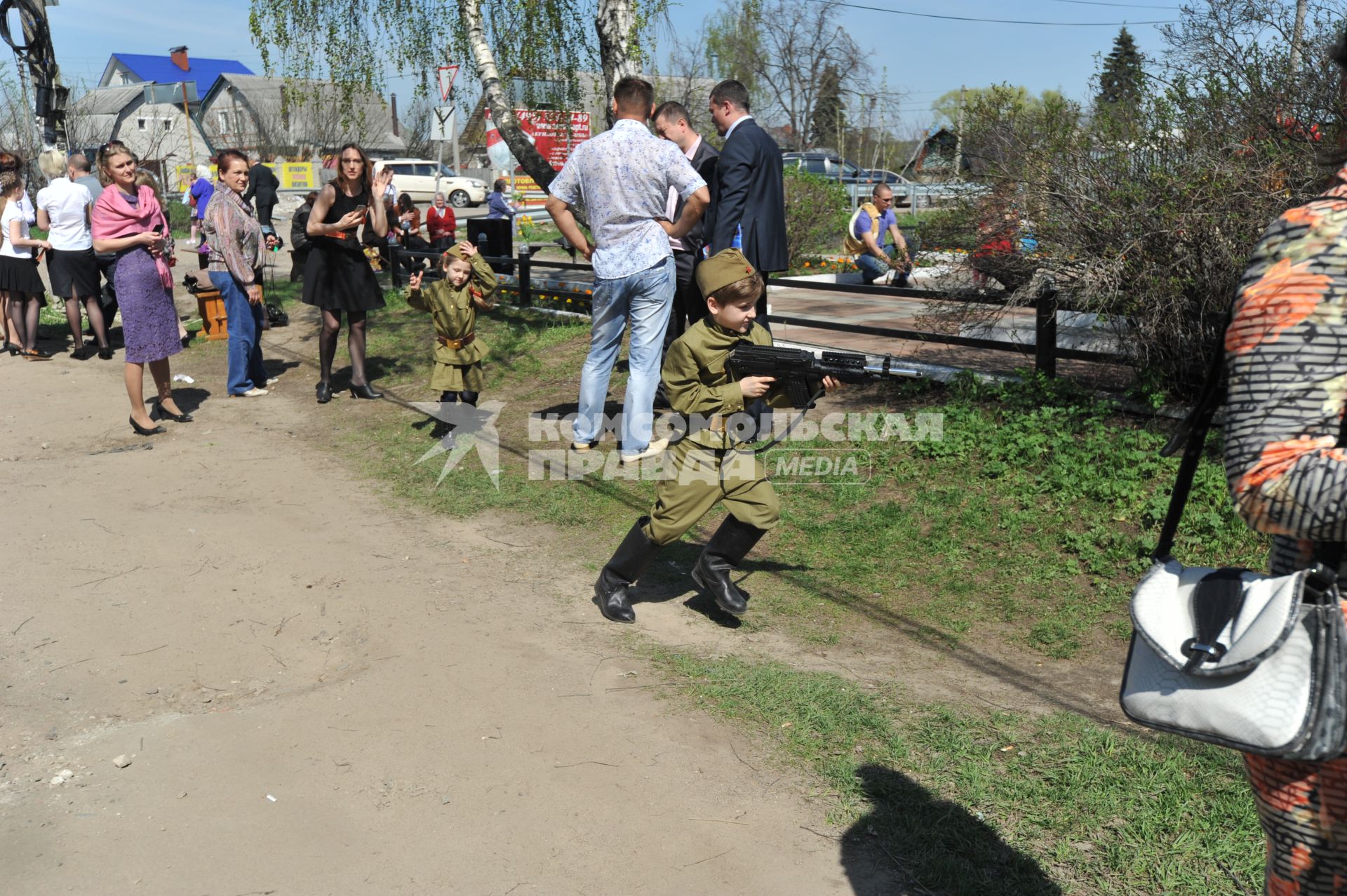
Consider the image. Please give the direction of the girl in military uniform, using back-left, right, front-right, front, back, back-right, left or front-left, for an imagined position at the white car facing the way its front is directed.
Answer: right

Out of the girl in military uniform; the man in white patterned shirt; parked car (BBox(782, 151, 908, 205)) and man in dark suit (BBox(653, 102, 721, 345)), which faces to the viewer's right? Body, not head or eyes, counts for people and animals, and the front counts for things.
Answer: the parked car

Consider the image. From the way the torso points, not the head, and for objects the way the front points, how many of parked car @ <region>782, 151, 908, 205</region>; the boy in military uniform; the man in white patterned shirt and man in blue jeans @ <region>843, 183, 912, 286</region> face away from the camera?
1

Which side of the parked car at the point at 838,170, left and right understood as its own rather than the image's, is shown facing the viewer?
right

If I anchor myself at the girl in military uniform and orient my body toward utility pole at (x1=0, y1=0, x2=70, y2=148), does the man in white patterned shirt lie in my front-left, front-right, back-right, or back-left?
back-right

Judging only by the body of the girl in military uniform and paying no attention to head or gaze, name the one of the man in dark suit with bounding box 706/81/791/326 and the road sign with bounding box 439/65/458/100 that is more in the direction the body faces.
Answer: the man in dark suit

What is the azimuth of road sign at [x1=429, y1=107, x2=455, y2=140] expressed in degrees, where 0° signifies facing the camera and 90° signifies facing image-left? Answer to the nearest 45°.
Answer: approximately 0°

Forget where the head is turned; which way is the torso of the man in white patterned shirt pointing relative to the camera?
away from the camera

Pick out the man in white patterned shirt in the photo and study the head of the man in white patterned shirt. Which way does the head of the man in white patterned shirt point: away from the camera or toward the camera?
away from the camera

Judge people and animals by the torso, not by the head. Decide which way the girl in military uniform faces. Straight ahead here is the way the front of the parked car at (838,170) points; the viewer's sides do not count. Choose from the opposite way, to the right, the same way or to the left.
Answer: to the right

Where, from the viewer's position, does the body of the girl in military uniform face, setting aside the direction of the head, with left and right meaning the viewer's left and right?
facing the viewer
